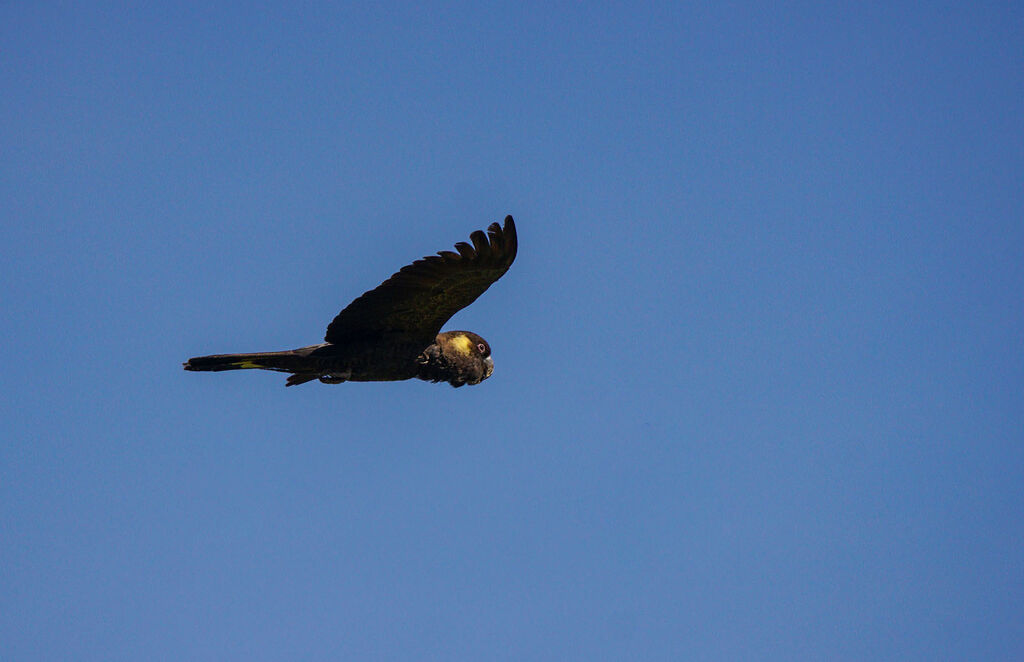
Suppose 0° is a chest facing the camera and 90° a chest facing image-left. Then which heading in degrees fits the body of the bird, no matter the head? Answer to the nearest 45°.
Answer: approximately 270°
